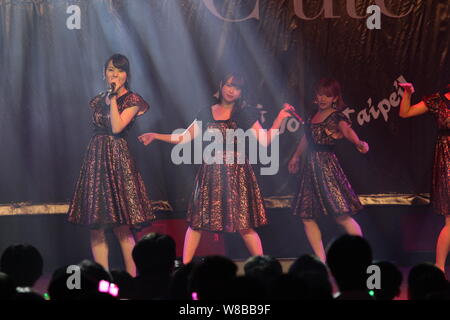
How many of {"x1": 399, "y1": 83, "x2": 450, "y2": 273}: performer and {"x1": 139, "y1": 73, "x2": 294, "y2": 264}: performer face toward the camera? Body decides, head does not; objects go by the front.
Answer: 2

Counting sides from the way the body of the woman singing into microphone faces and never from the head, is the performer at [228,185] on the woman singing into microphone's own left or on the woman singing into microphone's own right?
on the woman singing into microphone's own left

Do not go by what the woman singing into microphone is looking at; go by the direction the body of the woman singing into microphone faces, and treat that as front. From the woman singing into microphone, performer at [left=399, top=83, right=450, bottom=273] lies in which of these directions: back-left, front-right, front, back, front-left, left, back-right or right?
back-left

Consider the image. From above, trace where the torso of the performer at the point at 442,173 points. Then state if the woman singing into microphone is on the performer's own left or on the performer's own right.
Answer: on the performer's own right
